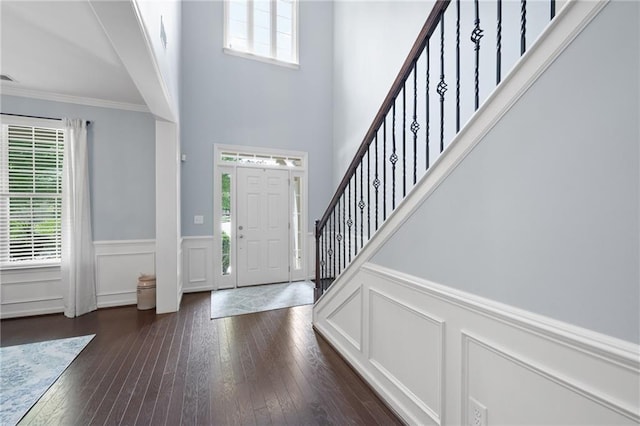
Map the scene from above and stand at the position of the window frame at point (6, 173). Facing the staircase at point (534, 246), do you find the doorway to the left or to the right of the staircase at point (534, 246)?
left

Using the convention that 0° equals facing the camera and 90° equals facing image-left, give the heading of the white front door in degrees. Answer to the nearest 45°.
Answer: approximately 0°

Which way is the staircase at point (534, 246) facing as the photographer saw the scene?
facing away from the viewer and to the left of the viewer

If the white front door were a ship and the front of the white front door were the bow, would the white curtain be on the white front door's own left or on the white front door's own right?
on the white front door's own right

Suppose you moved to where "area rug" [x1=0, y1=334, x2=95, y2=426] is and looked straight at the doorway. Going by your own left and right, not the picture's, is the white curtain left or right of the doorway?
left

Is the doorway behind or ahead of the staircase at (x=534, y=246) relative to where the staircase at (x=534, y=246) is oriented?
ahead

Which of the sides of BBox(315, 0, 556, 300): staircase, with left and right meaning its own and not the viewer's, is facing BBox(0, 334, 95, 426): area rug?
left

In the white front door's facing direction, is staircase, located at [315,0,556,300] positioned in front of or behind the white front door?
in front

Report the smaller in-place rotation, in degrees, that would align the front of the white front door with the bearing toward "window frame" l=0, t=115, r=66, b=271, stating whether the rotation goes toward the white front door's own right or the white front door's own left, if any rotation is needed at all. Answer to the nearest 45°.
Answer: approximately 90° to the white front door's own right

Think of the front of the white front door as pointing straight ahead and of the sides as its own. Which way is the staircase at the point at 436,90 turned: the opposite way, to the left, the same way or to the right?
the opposite way

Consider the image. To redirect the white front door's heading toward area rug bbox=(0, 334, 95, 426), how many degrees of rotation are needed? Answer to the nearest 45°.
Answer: approximately 45° to its right

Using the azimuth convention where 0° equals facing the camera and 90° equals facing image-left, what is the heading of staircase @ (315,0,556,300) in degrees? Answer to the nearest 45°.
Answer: approximately 135°

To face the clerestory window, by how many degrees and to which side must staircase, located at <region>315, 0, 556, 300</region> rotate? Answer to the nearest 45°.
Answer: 0° — it already faces it

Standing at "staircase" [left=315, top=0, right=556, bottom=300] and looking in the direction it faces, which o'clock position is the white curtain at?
The white curtain is roughly at 10 o'clock from the staircase.
